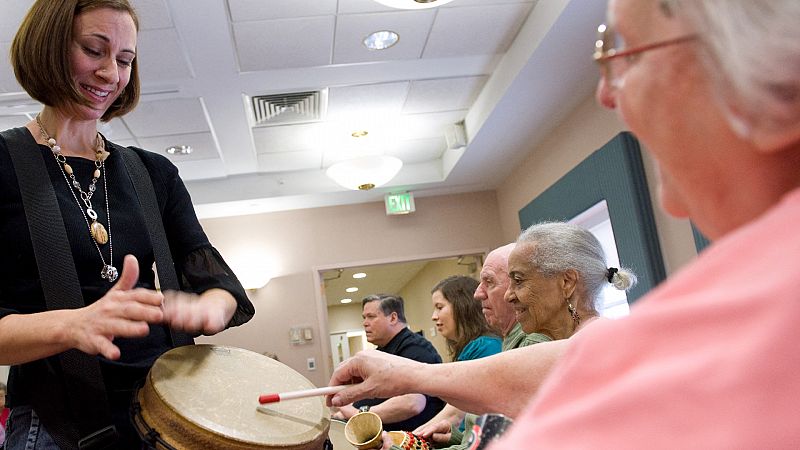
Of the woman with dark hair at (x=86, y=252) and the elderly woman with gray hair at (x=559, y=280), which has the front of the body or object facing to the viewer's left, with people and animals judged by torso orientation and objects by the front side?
the elderly woman with gray hair

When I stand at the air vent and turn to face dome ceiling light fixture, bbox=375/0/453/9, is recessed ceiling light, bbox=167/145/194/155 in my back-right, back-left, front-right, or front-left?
back-right

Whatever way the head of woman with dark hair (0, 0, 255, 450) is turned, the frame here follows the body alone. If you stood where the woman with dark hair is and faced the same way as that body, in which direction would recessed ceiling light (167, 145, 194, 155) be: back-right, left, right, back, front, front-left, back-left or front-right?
back-left

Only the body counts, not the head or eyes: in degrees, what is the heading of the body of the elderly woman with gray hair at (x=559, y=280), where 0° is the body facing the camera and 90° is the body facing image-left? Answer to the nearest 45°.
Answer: approximately 90°

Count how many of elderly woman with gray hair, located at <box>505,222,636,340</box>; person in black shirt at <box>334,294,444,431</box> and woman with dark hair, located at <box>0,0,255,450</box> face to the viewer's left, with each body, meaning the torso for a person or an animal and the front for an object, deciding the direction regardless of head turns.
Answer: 2

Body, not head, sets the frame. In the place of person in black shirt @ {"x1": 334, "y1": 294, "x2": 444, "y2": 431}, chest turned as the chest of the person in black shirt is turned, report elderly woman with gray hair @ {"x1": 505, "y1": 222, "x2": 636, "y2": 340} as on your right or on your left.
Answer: on your left

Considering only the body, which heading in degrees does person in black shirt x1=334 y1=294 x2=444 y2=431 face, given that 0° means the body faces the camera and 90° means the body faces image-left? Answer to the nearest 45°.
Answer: approximately 90°

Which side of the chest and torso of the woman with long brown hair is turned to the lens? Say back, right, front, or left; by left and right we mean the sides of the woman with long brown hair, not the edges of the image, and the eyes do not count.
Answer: left
